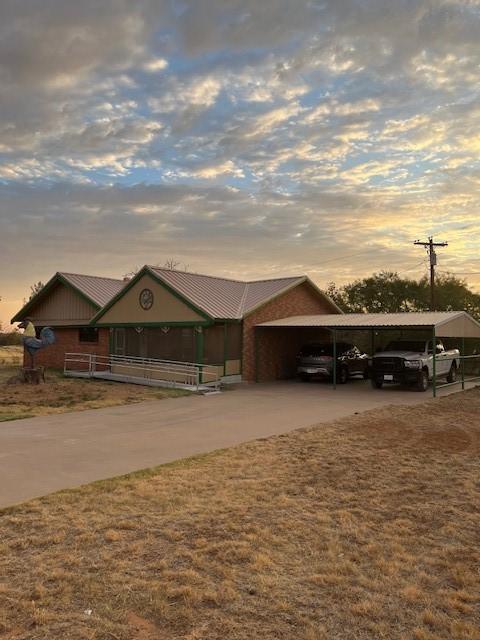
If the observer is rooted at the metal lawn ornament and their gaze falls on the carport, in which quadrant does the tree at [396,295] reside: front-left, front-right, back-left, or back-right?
front-left

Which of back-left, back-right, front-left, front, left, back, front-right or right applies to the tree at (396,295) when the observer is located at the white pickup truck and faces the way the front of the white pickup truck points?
back-right

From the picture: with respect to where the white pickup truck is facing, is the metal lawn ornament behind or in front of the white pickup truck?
in front

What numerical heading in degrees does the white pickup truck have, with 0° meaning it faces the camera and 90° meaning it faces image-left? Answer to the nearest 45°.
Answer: approximately 45°

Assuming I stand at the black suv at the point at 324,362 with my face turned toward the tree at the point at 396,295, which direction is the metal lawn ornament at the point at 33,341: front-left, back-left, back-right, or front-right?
back-left
